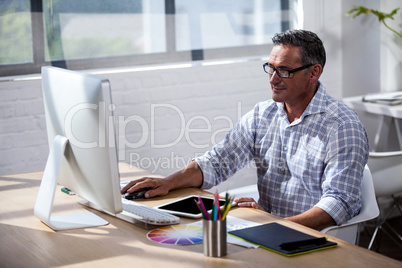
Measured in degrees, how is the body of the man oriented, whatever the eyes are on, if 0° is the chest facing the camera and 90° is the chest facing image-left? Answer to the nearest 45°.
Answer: approximately 45°

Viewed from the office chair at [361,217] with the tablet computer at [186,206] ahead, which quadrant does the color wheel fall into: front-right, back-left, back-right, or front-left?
front-left

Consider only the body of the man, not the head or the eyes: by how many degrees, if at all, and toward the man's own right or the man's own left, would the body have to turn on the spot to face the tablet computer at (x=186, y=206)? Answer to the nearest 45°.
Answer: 0° — they already face it

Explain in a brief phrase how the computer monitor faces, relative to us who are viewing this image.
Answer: facing away from the viewer and to the right of the viewer

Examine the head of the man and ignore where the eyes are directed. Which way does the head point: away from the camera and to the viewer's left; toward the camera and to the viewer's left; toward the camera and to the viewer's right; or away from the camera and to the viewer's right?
toward the camera and to the viewer's left

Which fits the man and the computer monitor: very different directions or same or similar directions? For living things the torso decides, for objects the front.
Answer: very different directions
